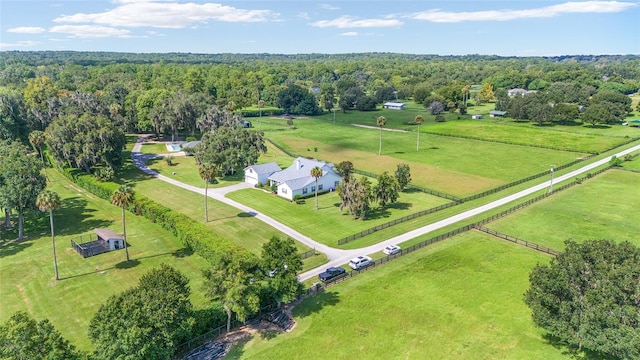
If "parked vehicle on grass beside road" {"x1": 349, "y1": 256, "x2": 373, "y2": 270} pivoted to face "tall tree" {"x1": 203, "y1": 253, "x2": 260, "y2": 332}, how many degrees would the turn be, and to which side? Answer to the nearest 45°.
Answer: approximately 180°

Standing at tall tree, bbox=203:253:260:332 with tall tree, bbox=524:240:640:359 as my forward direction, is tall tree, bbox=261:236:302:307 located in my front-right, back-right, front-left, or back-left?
front-left

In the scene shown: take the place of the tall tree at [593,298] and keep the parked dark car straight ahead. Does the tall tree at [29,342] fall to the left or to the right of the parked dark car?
left

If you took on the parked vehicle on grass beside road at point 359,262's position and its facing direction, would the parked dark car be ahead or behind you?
behind

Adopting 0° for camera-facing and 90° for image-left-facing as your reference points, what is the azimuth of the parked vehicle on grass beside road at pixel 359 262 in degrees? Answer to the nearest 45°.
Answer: approximately 225°

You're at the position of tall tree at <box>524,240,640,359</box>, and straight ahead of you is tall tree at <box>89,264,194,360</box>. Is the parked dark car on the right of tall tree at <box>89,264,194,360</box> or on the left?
right

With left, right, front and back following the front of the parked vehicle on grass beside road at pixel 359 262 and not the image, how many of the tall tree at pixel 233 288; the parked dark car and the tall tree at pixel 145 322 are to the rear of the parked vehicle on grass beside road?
3
